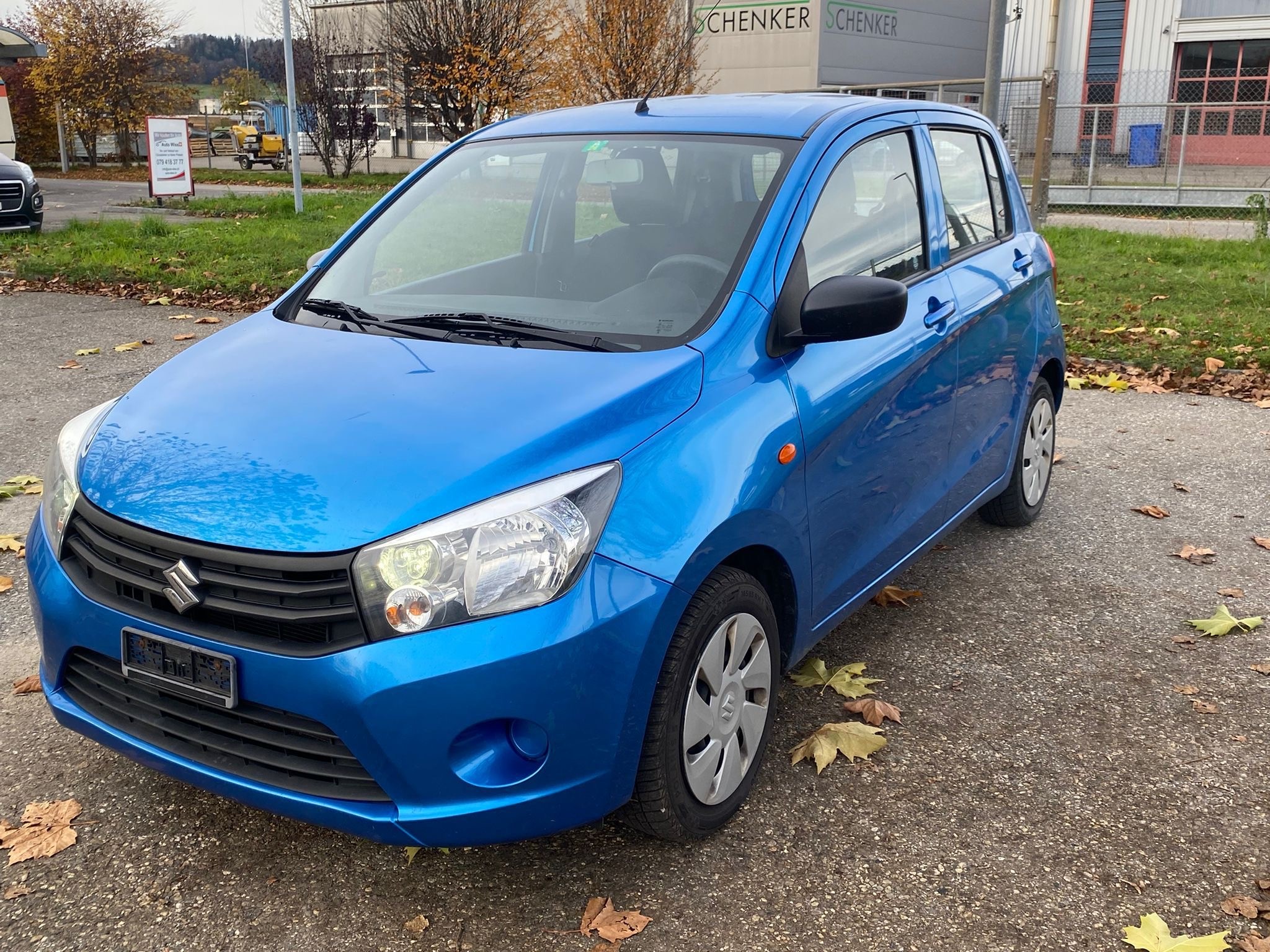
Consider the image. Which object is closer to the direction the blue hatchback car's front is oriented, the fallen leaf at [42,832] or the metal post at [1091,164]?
the fallen leaf

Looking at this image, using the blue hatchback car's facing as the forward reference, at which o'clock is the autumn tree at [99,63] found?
The autumn tree is roughly at 4 o'clock from the blue hatchback car.

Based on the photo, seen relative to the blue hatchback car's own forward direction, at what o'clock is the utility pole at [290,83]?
The utility pole is roughly at 4 o'clock from the blue hatchback car.

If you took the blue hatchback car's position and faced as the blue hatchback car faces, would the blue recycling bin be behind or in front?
behind

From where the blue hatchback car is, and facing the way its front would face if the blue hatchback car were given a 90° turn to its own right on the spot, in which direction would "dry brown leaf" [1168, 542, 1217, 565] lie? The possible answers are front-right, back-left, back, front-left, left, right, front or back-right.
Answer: right

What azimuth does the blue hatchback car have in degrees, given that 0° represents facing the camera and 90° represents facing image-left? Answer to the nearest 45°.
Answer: approximately 45°

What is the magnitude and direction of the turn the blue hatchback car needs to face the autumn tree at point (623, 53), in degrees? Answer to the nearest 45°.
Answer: approximately 135° to its right
